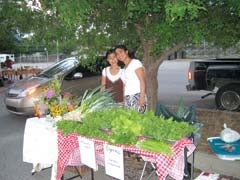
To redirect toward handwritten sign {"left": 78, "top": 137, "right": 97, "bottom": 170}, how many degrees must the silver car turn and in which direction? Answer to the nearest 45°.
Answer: approximately 45° to its left

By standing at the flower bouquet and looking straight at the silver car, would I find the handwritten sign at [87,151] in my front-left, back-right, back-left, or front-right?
back-right

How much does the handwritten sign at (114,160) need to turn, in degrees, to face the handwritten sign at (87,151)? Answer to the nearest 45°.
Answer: approximately 90° to its right

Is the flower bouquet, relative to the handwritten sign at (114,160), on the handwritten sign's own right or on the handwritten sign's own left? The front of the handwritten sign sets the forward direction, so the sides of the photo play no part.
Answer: on the handwritten sign's own right

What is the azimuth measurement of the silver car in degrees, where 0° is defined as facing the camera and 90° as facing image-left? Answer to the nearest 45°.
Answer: approximately 45°

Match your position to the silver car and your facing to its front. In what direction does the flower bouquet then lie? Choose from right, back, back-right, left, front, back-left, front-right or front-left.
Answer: front-left

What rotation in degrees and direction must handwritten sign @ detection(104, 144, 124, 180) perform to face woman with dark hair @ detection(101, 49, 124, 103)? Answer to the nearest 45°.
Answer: approximately 135° to its right

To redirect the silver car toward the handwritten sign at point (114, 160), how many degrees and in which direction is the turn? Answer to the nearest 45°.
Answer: approximately 45° to its left

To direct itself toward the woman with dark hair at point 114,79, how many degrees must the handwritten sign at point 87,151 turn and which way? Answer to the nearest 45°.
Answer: approximately 135° to its right

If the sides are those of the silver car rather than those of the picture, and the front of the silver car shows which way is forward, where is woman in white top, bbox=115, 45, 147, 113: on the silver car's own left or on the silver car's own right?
on the silver car's own left
